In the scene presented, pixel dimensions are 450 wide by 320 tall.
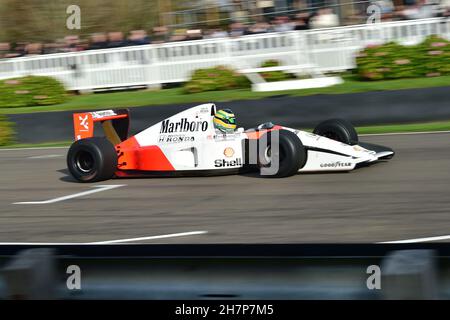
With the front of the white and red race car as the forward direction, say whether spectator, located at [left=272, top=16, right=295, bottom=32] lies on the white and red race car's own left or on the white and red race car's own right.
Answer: on the white and red race car's own left

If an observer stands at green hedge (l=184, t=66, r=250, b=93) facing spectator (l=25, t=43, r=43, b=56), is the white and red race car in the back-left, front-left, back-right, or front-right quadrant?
back-left

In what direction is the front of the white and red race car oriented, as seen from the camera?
facing the viewer and to the right of the viewer

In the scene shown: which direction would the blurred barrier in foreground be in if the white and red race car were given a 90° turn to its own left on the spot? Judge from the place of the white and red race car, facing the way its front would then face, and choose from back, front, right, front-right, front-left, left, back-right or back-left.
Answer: back-right

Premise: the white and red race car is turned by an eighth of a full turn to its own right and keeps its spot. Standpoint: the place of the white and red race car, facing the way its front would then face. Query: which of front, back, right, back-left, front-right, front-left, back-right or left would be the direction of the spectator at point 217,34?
back

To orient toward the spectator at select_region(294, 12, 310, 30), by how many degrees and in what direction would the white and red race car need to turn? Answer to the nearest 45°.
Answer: approximately 135° to its left

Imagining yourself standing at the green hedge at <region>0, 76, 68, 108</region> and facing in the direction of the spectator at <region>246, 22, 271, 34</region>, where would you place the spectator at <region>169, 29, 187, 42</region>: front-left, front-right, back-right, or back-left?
front-left

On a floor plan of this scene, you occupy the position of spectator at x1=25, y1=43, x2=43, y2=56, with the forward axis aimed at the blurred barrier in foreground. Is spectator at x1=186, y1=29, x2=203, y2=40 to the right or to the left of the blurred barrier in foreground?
left

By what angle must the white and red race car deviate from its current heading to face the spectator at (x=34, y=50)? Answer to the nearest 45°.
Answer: approximately 135° to its left

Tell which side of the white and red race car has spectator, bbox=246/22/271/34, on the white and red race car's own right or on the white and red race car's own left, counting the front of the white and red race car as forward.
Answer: on the white and red race car's own left

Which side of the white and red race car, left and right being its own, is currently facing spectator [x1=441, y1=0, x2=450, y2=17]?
left

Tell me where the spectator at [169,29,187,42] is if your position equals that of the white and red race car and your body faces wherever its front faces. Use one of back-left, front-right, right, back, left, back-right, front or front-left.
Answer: back-left

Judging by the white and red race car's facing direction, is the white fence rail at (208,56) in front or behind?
behind

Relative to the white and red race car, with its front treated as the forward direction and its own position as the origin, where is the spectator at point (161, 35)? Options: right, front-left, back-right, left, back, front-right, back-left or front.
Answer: back-left

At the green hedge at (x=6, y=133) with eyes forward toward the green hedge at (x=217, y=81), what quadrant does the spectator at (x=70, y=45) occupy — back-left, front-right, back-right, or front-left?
front-left
